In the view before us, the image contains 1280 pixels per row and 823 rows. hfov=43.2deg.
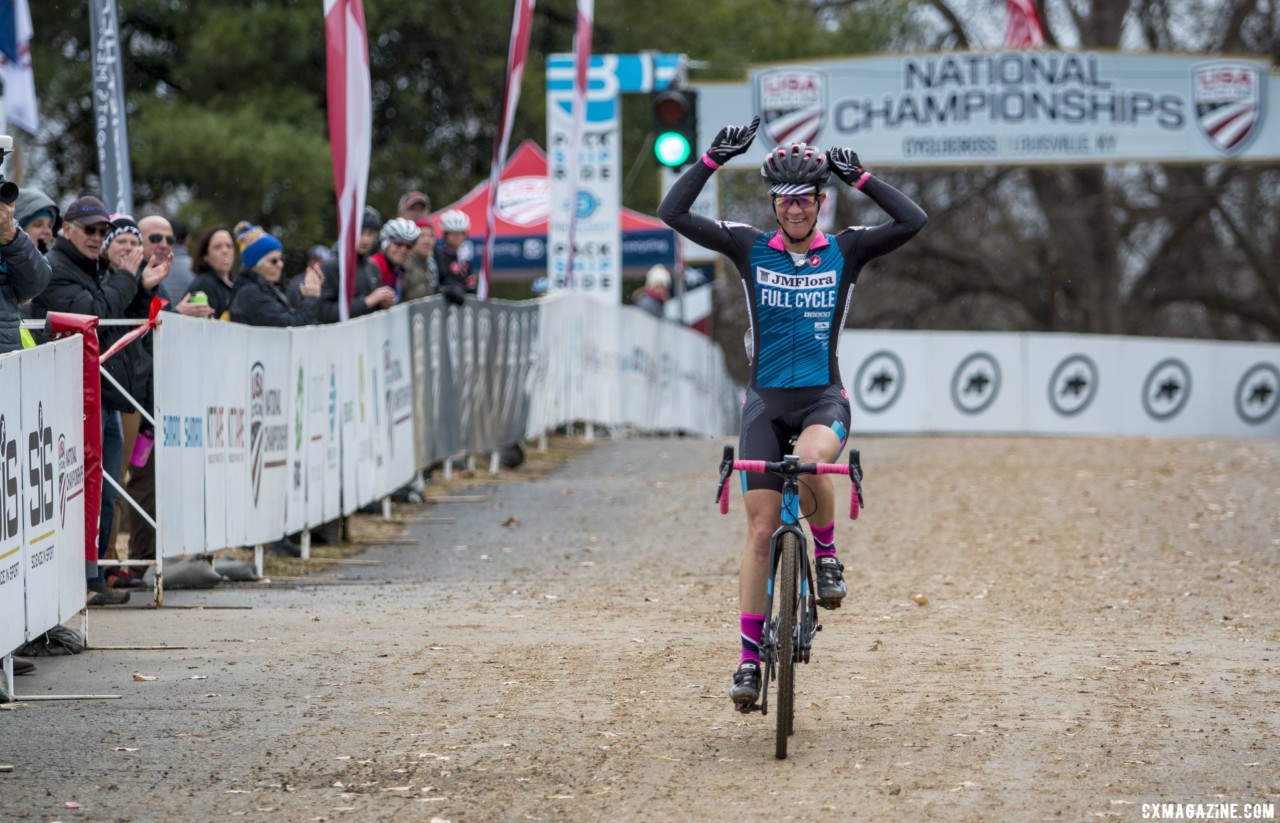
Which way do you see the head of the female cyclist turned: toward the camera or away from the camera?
toward the camera

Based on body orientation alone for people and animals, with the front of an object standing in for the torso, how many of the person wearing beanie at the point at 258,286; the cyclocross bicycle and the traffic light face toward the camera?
2

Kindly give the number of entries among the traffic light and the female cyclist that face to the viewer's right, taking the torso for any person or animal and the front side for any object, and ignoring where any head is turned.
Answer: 0

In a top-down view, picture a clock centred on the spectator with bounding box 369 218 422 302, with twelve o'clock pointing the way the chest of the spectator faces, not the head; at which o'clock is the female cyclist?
The female cyclist is roughly at 1 o'clock from the spectator.

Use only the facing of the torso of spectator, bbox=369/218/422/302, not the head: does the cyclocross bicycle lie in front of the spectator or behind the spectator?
in front

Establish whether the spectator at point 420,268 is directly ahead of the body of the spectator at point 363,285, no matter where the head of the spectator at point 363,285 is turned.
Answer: no

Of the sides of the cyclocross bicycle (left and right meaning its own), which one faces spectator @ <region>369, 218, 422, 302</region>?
back

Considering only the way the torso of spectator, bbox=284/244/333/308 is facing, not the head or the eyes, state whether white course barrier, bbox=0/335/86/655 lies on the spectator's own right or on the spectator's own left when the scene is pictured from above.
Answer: on the spectator's own right

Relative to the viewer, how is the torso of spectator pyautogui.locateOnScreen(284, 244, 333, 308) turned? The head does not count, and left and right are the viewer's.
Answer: facing the viewer and to the right of the viewer

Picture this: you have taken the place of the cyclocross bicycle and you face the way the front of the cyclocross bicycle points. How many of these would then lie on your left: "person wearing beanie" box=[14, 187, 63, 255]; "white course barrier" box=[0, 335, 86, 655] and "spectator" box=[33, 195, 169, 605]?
0

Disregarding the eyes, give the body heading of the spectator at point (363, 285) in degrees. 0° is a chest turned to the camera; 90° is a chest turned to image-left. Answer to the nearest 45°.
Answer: approximately 315°

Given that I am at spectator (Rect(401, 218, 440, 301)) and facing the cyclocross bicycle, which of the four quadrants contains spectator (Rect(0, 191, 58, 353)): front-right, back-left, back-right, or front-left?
front-right

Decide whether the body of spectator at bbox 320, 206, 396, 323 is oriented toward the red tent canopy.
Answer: no

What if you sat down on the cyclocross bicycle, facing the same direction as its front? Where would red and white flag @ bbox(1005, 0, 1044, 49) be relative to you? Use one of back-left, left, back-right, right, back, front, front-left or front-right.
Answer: back

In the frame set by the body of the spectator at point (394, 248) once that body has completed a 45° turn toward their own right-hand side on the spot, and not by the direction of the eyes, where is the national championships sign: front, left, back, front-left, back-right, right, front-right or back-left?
back-left

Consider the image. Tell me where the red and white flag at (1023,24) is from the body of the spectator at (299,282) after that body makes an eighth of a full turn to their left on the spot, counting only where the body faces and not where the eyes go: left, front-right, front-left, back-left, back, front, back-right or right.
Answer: front-left

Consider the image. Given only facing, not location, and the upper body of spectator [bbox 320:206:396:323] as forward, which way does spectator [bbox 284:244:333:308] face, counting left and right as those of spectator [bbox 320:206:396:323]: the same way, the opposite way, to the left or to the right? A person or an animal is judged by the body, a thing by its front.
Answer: the same way

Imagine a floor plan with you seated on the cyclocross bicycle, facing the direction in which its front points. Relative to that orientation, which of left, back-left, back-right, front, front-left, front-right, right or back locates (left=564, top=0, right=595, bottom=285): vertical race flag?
back

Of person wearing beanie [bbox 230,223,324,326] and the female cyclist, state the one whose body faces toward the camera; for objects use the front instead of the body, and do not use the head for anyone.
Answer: the female cyclist
